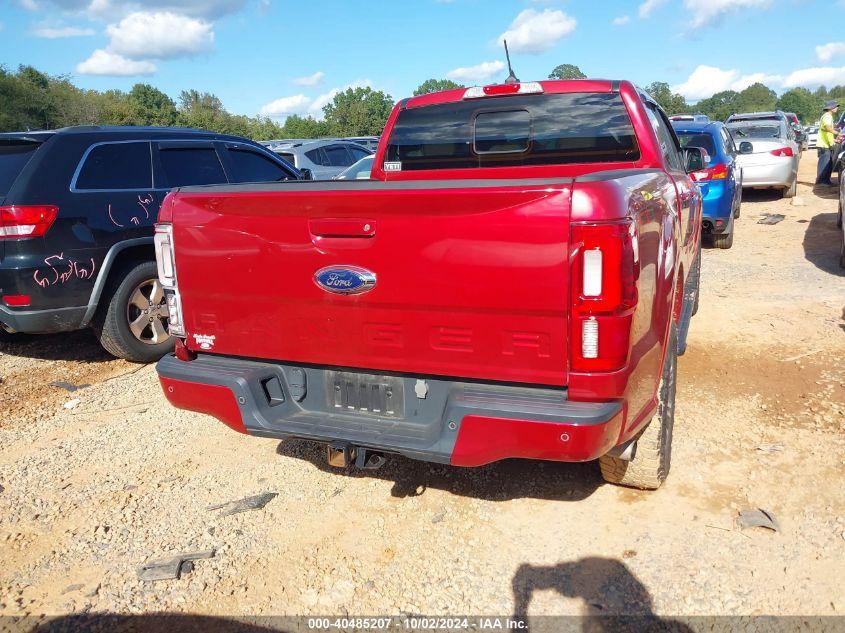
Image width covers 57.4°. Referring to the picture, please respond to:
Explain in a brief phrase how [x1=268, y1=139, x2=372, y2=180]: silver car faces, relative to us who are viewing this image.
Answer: facing away from the viewer and to the right of the viewer

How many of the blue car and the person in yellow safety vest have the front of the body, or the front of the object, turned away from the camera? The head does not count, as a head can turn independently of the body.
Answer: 1

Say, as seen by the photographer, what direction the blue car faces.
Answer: facing away from the viewer

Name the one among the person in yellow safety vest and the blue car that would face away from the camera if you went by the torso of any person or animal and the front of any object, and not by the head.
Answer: the blue car

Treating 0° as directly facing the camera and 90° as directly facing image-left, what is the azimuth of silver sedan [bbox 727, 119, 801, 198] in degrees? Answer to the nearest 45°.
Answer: approximately 180°

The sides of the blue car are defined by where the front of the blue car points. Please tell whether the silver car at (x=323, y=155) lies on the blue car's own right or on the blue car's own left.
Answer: on the blue car's own left

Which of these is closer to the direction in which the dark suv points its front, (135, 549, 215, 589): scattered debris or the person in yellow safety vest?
the person in yellow safety vest

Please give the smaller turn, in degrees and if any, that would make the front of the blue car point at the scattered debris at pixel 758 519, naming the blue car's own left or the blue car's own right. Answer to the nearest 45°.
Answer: approximately 180°

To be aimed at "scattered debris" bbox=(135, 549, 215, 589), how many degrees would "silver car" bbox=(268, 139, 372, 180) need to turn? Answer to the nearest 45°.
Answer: approximately 135° to its right

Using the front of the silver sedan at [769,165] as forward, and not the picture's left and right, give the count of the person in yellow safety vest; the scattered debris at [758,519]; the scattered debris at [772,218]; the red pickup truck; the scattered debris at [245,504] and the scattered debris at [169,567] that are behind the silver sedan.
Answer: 5

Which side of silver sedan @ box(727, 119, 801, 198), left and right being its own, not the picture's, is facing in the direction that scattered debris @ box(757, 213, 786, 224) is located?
back

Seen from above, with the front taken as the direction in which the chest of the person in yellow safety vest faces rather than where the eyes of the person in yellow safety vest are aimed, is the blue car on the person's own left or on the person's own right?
on the person's own right

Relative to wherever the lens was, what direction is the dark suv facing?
facing away from the viewer and to the right of the viewer
